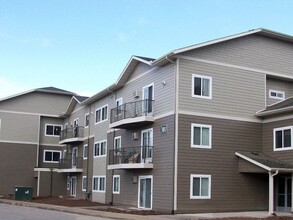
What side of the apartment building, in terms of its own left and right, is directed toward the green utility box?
right
